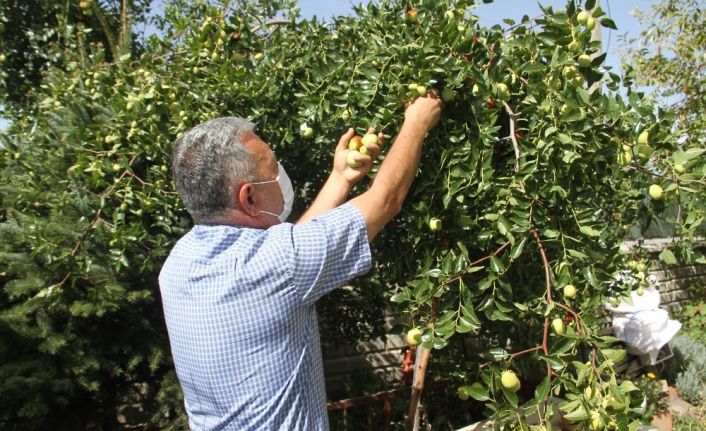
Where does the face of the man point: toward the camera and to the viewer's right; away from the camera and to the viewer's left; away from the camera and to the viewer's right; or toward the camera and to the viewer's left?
away from the camera and to the viewer's right

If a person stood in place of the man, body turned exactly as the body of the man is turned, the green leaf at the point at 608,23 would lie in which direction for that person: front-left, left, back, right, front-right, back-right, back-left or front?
front-right

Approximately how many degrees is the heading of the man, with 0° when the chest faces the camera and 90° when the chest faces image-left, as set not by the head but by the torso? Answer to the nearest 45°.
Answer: approximately 225°
